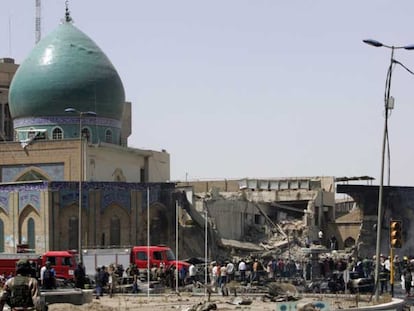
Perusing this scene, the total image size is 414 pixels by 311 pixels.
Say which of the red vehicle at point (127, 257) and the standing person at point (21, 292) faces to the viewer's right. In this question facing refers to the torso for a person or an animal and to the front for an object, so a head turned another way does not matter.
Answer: the red vehicle

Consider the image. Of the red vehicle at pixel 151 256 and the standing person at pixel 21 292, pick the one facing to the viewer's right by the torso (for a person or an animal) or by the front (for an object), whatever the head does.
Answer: the red vehicle

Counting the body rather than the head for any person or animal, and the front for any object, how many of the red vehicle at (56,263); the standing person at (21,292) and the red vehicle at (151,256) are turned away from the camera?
1

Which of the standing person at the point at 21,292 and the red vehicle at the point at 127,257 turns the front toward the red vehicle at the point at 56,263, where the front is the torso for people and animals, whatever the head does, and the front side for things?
the standing person

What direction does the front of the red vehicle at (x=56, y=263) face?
to the viewer's right

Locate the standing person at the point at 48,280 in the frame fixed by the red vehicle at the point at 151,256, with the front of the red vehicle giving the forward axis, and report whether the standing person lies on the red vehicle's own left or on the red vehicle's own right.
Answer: on the red vehicle's own right

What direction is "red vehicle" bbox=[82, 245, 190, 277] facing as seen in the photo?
to the viewer's right

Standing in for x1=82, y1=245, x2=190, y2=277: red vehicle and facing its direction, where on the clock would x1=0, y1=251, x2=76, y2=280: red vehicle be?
x1=0, y1=251, x2=76, y2=280: red vehicle is roughly at 5 o'clock from x1=82, y1=245, x2=190, y2=277: red vehicle.

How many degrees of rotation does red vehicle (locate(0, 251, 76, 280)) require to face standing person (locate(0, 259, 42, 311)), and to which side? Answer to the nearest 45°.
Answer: approximately 90° to its right

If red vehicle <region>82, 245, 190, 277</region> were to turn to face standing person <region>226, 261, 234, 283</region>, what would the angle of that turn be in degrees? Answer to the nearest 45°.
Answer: approximately 45° to its right

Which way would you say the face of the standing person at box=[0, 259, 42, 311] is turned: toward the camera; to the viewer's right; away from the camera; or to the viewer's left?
away from the camera

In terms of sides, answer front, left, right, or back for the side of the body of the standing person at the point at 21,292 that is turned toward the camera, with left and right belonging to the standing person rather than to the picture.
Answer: back
